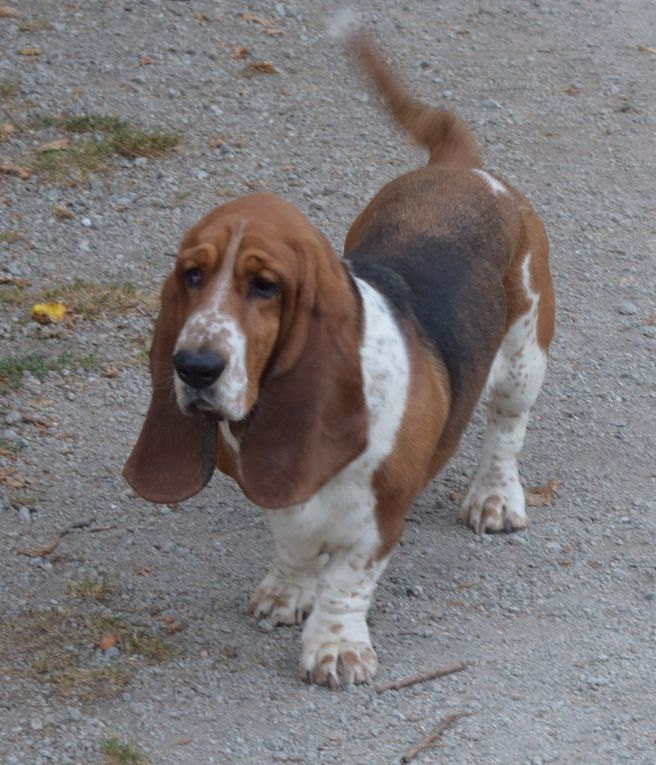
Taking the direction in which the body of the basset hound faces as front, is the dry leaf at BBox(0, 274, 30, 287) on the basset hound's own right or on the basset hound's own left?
on the basset hound's own right

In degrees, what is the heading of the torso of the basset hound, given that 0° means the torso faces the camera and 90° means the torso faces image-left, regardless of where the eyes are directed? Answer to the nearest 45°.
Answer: approximately 45°

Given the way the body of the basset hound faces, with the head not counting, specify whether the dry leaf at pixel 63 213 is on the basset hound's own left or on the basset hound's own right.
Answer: on the basset hound's own right

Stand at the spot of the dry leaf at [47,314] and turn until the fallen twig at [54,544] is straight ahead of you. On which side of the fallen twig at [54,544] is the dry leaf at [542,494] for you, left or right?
left

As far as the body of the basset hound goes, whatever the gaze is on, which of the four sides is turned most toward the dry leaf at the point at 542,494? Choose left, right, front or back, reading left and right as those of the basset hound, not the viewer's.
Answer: back

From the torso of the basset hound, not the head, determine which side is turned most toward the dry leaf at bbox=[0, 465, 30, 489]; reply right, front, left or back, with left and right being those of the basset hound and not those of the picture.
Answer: right

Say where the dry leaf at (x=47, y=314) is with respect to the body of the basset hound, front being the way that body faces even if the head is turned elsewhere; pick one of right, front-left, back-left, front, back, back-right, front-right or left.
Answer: right

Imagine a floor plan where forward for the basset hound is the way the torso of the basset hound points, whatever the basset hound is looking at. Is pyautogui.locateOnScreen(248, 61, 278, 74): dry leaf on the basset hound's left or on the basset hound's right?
on the basset hound's right

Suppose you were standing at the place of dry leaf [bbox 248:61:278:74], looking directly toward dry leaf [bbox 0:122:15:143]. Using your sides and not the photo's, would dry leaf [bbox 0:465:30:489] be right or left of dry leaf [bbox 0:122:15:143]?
left

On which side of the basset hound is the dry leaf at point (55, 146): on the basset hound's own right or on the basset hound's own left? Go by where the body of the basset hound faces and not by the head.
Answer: on the basset hound's own right

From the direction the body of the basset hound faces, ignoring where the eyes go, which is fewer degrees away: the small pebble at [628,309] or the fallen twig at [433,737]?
the fallen twig

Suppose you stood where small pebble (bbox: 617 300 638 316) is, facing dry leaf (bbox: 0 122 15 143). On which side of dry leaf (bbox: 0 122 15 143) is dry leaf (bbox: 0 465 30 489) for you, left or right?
left
